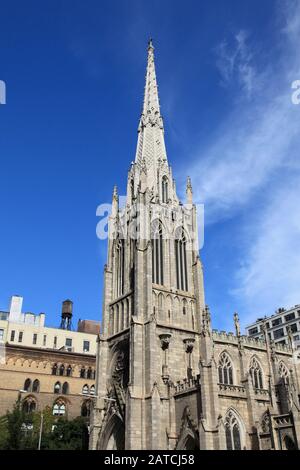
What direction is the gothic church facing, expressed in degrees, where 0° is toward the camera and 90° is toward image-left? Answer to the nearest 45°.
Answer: approximately 45°
